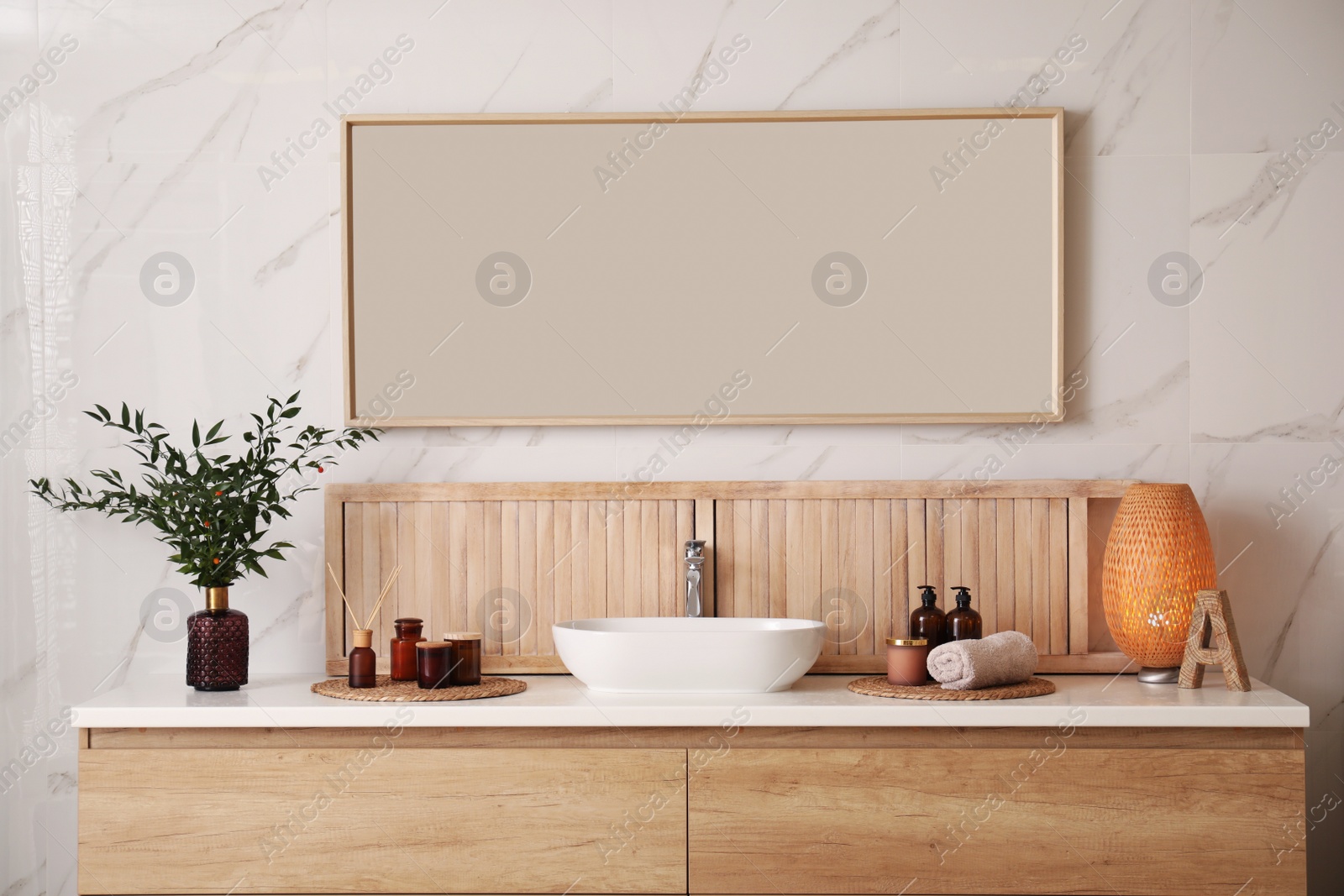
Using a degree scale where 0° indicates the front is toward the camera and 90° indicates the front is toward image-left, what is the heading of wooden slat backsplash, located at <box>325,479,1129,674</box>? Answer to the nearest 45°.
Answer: approximately 0°

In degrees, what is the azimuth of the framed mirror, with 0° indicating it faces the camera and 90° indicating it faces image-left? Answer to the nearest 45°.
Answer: approximately 0°

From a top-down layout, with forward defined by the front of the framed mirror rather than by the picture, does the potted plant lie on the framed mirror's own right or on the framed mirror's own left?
on the framed mirror's own right

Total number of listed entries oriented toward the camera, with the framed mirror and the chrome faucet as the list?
2
